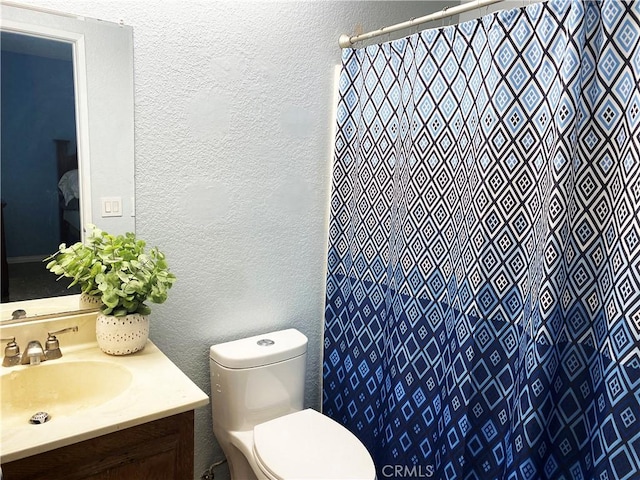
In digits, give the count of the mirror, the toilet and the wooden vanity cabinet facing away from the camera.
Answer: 0

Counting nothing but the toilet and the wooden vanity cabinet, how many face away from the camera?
0

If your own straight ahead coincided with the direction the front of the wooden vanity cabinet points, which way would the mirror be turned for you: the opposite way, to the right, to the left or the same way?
the same way

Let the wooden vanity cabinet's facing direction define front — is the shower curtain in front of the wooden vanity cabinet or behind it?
in front

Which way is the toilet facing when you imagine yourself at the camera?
facing the viewer and to the right of the viewer

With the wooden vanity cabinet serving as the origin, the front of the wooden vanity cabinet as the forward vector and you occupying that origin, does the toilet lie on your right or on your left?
on your left
